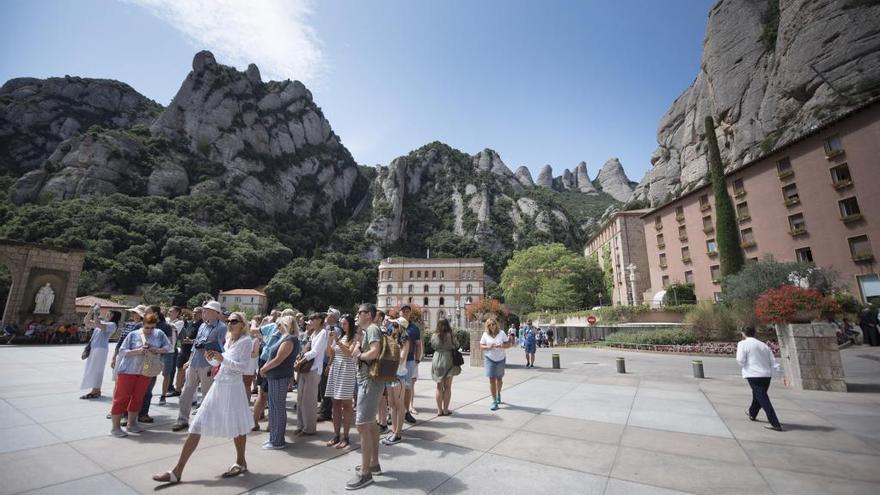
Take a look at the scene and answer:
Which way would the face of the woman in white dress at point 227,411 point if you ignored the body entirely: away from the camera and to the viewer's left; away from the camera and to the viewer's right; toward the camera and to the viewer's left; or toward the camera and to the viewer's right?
toward the camera and to the viewer's left

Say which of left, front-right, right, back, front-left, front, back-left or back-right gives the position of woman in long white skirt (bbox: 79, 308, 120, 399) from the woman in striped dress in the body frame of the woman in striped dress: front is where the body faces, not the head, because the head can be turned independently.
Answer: right

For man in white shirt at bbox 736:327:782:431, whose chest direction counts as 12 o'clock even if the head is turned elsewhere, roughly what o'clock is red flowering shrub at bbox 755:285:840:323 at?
The red flowering shrub is roughly at 2 o'clock from the man in white shirt.

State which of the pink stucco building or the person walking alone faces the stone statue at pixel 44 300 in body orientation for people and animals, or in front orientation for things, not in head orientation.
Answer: the pink stucco building

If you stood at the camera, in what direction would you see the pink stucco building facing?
facing the viewer and to the left of the viewer

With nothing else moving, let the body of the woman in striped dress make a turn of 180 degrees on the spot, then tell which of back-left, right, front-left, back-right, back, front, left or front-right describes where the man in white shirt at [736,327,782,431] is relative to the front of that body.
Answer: front-right

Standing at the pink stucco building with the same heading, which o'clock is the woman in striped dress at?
The woman in striped dress is roughly at 11 o'clock from the pink stucco building.

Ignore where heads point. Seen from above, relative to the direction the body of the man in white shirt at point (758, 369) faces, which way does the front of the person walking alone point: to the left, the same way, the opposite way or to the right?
the opposite way

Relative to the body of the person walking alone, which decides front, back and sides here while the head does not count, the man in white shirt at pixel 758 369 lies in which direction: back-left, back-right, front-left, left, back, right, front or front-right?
left

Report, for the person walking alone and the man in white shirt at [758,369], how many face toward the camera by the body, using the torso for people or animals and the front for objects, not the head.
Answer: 1

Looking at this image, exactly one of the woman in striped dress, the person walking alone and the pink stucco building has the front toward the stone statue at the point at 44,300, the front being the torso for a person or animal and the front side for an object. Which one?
the pink stucco building
